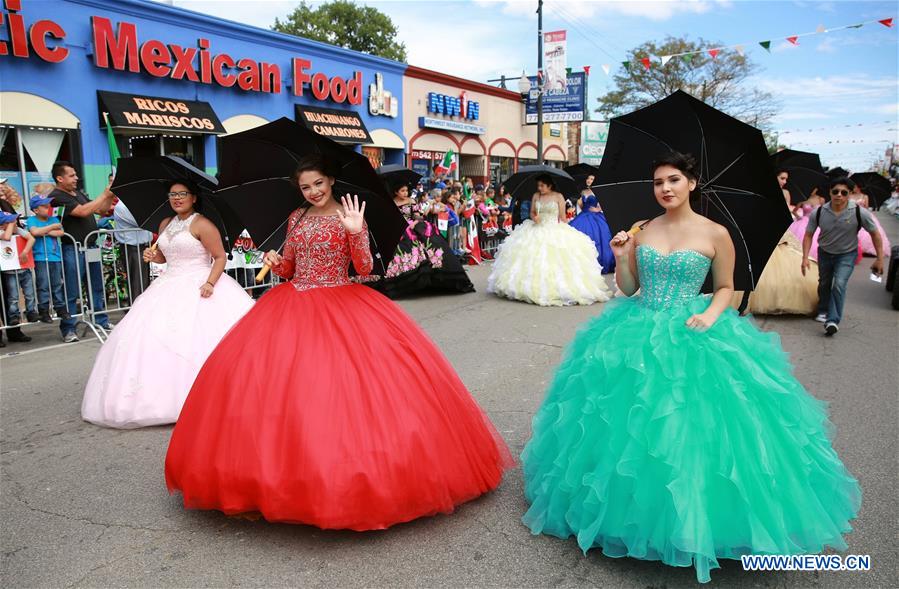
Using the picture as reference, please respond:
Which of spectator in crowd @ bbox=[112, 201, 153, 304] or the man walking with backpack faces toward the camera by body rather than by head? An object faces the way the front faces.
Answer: the man walking with backpack

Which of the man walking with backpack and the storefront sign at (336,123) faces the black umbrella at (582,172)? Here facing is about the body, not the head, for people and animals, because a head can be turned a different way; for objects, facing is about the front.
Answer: the storefront sign

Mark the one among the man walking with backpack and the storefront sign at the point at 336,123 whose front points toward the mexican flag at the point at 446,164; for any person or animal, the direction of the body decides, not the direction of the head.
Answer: the storefront sign

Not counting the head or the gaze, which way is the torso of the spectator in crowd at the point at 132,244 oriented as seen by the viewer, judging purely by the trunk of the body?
to the viewer's right

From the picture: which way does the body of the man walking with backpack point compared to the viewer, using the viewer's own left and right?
facing the viewer

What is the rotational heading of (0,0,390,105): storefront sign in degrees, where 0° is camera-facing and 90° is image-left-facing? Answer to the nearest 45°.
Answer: approximately 315°

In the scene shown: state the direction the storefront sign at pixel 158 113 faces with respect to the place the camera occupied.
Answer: facing the viewer and to the right of the viewer

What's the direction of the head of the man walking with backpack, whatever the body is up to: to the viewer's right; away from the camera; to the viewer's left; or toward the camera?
toward the camera

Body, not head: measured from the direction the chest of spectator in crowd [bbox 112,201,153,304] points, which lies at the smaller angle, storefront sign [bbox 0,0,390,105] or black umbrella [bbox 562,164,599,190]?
the black umbrella

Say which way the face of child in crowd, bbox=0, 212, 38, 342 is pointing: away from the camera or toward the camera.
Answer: toward the camera

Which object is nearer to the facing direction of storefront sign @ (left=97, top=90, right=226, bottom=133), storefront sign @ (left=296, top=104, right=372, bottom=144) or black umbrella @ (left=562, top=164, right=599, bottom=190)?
the black umbrella

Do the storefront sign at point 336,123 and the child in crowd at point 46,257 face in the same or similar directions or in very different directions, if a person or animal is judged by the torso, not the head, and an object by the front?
same or similar directions

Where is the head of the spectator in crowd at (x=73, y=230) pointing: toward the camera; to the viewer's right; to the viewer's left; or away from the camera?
to the viewer's right

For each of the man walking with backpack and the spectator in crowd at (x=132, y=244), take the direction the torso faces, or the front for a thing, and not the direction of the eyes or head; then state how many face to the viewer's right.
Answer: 1

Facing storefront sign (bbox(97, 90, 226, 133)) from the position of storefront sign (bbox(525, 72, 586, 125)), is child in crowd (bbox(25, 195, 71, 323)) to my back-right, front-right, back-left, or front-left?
front-left

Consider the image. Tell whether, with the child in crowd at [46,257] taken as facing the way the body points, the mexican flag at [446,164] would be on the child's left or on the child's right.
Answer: on the child's left

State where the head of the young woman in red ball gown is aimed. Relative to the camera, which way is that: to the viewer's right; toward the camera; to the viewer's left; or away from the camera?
toward the camera

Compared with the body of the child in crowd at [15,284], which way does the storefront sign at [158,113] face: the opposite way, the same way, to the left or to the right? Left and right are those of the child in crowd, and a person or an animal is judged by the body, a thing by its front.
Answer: the same way

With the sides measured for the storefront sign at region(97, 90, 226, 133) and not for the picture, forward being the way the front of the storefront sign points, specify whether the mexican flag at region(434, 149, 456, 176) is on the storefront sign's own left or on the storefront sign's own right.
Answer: on the storefront sign's own left
